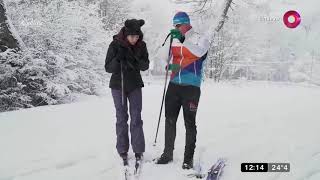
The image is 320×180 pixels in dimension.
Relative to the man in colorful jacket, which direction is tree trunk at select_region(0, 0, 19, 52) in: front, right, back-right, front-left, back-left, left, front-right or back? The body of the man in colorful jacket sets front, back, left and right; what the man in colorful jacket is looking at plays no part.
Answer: right

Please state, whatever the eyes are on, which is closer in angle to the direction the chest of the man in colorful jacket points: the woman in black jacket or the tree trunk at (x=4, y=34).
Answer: the woman in black jacket

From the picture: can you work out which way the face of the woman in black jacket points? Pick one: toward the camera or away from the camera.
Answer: toward the camera

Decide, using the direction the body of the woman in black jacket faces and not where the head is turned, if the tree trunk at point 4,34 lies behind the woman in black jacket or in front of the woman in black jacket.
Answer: behind

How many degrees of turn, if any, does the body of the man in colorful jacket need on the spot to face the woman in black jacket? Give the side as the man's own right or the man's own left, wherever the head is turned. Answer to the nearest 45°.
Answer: approximately 45° to the man's own right

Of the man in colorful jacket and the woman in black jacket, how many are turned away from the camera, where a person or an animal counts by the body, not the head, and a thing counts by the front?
0

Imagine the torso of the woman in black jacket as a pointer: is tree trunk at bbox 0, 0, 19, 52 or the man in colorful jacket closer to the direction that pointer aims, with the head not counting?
the man in colorful jacket

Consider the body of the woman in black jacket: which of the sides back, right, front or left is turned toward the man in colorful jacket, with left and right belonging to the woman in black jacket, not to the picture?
left

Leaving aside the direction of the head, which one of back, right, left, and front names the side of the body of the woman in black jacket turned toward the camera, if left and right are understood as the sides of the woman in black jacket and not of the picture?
front

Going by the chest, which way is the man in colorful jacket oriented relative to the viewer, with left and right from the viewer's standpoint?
facing the viewer and to the left of the viewer

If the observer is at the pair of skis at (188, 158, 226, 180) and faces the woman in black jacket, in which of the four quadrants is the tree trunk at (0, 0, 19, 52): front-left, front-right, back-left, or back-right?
front-right
